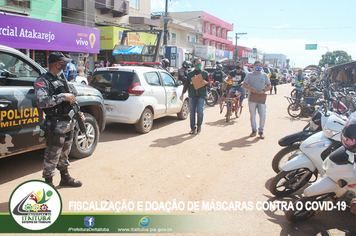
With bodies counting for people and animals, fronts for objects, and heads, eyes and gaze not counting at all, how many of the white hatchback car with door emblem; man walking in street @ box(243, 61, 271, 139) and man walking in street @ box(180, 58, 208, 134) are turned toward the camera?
2

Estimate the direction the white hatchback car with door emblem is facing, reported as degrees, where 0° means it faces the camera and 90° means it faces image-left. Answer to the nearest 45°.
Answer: approximately 225°

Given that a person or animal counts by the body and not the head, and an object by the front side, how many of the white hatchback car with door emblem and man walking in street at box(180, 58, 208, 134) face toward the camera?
1

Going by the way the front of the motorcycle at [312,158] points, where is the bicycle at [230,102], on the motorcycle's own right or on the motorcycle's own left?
on the motorcycle's own right

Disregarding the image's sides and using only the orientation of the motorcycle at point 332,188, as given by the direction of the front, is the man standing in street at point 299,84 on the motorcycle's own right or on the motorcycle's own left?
on the motorcycle's own right

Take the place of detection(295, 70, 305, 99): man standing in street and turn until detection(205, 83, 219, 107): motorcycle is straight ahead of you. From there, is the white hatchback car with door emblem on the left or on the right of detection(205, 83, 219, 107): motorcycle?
left

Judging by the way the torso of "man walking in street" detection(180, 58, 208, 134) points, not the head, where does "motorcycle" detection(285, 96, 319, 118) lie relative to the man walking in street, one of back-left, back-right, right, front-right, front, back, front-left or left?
back-left

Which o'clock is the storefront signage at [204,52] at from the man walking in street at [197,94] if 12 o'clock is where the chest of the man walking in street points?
The storefront signage is roughly at 6 o'clock from the man walking in street.
